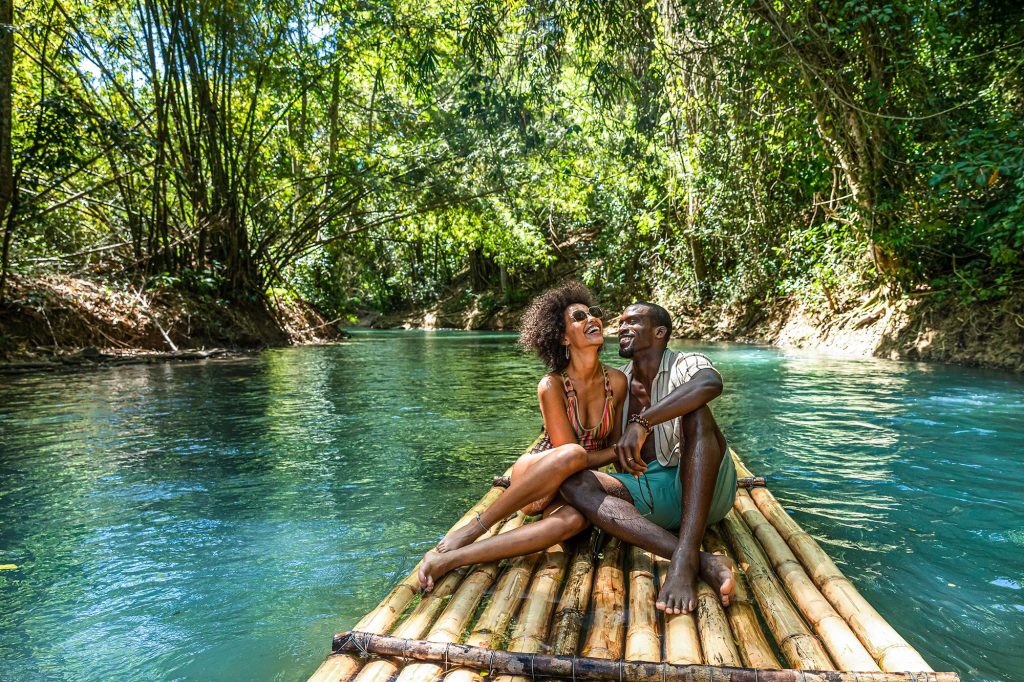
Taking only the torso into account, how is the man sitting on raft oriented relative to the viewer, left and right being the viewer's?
facing the viewer and to the left of the viewer

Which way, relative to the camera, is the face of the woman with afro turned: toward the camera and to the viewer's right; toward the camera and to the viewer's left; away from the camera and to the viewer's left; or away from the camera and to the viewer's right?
toward the camera and to the viewer's right

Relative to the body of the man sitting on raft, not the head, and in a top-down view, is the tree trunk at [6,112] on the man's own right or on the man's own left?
on the man's own right
